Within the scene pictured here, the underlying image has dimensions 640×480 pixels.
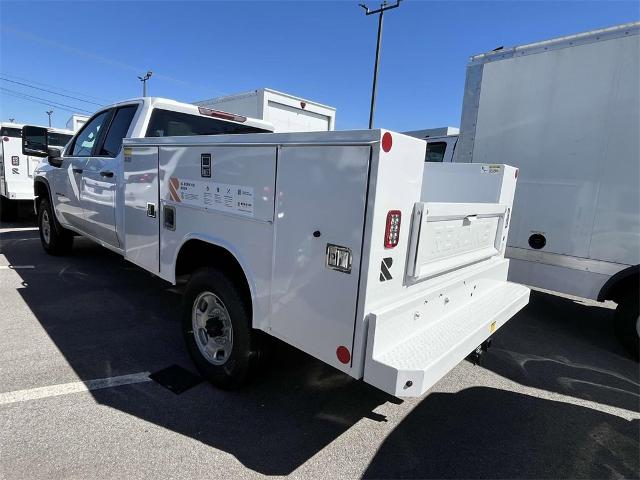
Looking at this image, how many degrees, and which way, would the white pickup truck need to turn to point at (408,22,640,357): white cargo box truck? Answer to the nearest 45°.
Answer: approximately 90° to its right

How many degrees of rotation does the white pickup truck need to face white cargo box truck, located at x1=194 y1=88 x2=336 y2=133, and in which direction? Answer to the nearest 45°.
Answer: approximately 45° to its right

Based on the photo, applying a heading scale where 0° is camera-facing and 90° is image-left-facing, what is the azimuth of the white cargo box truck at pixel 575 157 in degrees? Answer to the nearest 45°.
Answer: approximately 135°

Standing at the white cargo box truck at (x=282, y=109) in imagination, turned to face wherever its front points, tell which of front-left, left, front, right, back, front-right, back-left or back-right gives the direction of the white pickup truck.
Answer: back-left

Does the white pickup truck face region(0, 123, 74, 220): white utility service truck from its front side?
yes

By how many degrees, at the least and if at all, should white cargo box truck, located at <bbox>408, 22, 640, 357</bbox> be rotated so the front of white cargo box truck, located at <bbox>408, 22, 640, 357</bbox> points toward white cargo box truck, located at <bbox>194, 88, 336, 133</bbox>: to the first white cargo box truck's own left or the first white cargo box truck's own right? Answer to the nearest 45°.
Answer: approximately 45° to the first white cargo box truck's own left

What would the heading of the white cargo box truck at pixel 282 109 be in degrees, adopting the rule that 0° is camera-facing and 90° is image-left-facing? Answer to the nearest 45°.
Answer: approximately 135°

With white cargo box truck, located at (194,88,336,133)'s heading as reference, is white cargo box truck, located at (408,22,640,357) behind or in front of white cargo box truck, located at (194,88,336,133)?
behind

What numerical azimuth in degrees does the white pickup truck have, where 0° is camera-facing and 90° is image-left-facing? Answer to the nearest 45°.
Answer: approximately 135°
